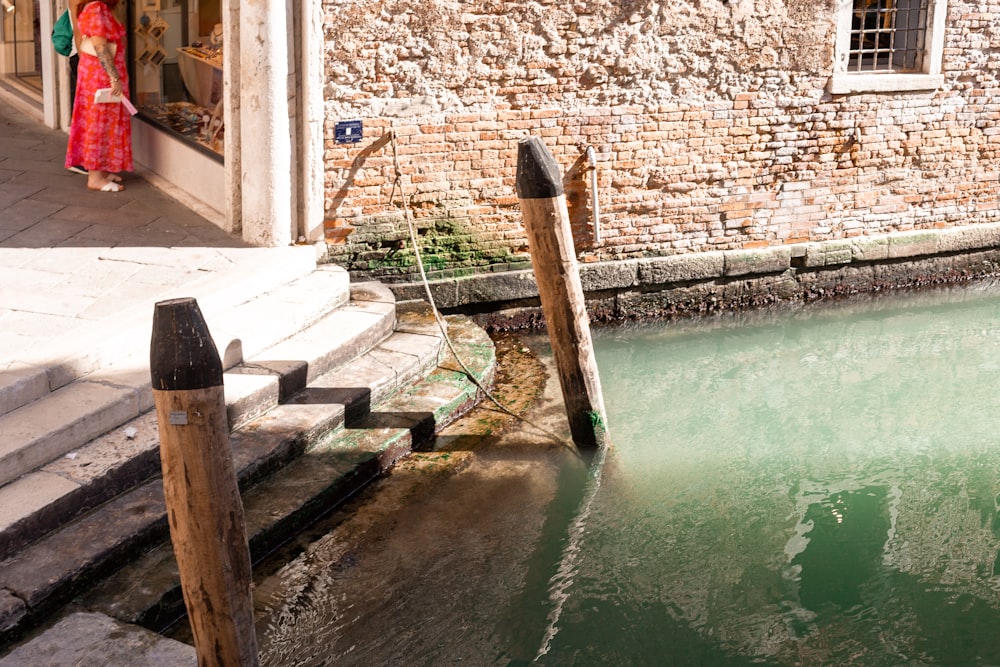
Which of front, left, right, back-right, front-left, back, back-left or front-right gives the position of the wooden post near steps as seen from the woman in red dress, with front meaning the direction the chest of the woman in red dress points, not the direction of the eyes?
right

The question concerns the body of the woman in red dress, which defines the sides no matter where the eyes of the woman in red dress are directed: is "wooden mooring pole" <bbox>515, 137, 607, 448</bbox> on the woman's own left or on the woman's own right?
on the woman's own right

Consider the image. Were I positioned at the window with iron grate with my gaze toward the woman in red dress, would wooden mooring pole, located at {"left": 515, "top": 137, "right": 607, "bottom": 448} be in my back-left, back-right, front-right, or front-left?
front-left

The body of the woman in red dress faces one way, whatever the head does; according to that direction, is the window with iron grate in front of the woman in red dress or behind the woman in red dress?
in front

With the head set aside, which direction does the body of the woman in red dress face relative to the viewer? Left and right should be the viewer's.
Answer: facing to the right of the viewer

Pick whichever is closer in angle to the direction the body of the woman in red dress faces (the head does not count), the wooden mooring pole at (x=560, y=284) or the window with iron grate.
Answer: the window with iron grate

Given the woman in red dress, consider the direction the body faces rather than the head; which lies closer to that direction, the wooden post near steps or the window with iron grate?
the window with iron grate

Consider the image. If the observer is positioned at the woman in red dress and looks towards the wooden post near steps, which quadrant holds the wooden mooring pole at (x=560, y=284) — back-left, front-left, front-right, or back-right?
front-left
